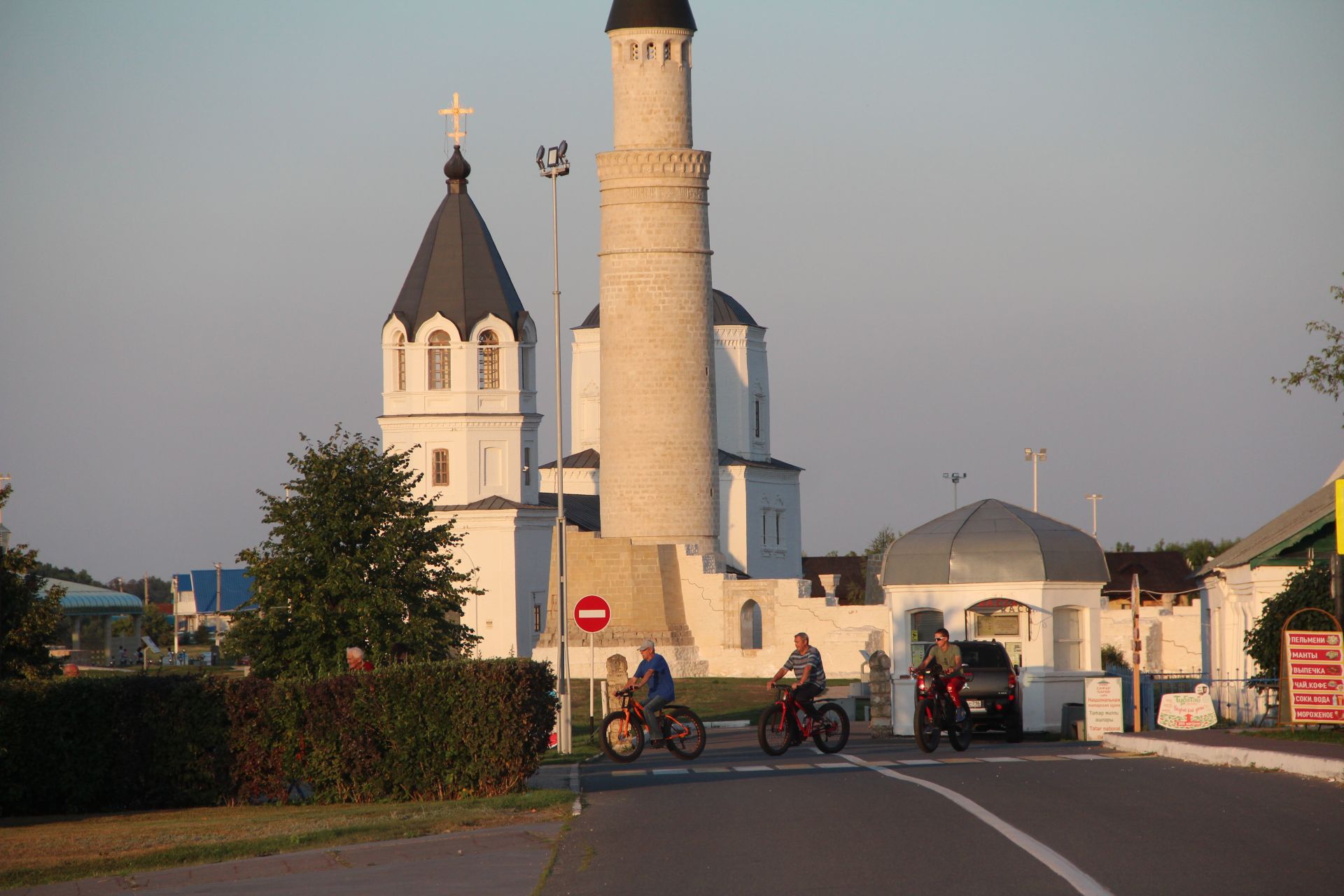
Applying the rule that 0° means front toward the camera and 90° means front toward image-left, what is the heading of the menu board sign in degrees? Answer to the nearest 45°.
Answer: approximately 0°

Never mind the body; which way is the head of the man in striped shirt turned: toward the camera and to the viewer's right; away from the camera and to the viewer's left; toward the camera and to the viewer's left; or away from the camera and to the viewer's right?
toward the camera and to the viewer's left

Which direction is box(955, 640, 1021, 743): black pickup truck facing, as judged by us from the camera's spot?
facing away from the viewer

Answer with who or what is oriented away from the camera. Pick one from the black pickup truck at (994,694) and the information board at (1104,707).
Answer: the black pickup truck

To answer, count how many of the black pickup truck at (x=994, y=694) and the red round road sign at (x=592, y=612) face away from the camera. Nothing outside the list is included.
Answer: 1
